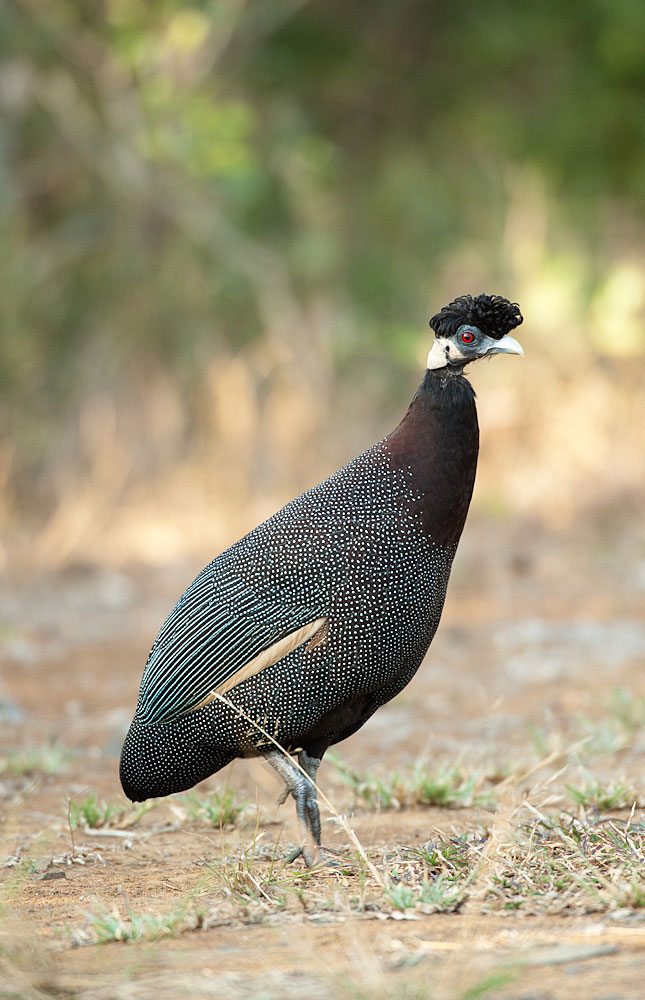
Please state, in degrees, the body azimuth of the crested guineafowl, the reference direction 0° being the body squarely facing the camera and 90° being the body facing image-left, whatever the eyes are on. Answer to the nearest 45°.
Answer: approximately 270°
